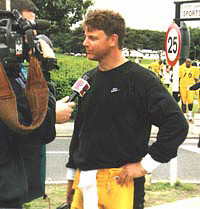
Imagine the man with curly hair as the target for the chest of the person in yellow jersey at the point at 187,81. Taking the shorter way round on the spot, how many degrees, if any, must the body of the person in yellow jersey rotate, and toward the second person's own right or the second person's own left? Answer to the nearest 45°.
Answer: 0° — they already face them

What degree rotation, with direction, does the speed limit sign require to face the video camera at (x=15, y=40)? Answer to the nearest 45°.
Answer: approximately 45° to its left

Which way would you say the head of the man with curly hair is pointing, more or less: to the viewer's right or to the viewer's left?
to the viewer's left

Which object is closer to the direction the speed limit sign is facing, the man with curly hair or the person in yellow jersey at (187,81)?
the man with curly hair

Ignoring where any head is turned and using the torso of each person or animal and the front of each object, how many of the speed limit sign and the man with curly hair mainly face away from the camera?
0

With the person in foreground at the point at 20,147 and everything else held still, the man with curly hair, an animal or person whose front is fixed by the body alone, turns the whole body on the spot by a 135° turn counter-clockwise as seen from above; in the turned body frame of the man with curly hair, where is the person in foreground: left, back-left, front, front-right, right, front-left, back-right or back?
back-right

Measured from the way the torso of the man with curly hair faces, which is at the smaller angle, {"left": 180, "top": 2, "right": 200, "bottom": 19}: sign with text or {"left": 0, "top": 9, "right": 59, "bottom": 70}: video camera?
the video camera

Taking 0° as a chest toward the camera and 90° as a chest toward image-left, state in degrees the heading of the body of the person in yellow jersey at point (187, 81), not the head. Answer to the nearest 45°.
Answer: approximately 0°
